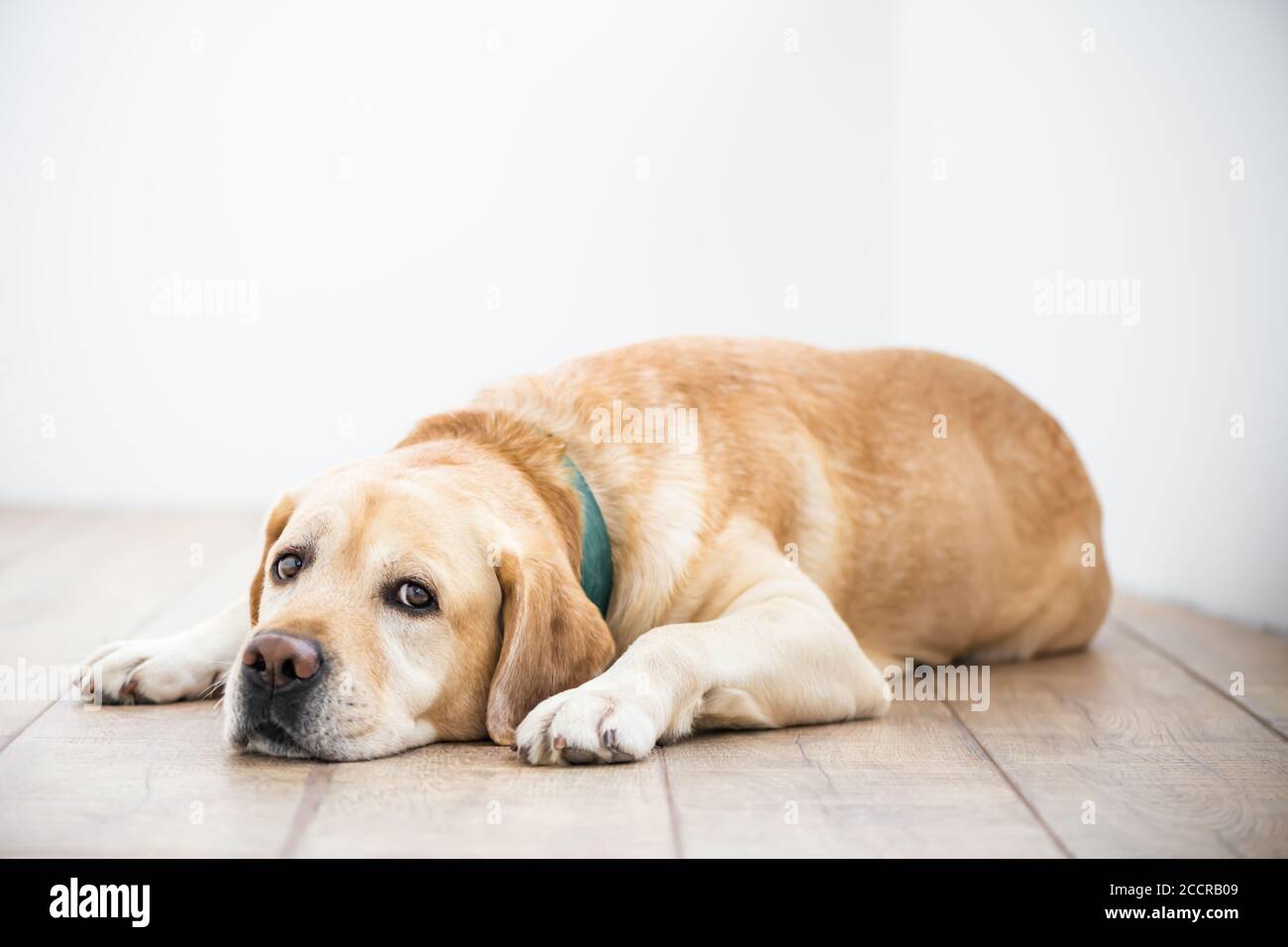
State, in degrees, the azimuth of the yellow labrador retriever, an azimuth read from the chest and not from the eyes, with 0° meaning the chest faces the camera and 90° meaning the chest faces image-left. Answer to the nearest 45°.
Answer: approximately 45°
